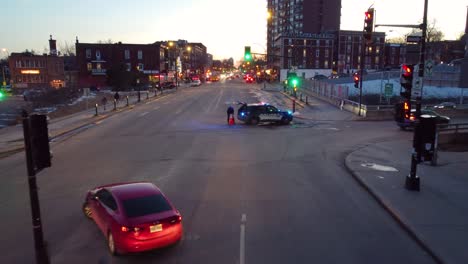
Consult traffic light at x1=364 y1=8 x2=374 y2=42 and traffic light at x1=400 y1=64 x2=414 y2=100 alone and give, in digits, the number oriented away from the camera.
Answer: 0

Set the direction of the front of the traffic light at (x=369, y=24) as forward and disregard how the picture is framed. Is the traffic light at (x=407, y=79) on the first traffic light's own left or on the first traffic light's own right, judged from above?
on the first traffic light's own left

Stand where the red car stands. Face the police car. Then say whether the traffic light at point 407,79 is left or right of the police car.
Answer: right

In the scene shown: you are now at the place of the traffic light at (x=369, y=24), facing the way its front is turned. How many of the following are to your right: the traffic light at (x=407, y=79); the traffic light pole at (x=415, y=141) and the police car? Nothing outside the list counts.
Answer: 1

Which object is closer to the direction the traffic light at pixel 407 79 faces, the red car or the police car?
the red car

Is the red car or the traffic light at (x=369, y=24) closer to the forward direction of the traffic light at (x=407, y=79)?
the red car

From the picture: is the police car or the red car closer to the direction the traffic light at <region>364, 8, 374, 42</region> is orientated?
the red car

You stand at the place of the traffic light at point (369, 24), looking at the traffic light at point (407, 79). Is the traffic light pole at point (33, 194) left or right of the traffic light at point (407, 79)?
right

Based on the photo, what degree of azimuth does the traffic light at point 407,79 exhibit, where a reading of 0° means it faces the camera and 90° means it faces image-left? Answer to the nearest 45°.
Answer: approximately 45°

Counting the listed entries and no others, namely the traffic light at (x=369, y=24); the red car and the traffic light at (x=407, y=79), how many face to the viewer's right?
0

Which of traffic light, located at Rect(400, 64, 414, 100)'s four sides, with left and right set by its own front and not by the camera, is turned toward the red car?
front

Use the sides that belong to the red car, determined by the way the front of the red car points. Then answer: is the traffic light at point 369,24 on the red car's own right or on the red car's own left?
on the red car's own right

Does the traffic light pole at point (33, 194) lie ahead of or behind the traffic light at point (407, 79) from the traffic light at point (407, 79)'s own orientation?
ahead

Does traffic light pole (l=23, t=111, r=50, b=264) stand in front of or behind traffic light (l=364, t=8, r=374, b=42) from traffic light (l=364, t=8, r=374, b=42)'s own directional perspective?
in front

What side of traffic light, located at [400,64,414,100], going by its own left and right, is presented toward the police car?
right

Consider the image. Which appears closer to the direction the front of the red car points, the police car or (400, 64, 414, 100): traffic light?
the police car

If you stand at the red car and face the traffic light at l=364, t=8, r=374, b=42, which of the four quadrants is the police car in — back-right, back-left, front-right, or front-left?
front-left

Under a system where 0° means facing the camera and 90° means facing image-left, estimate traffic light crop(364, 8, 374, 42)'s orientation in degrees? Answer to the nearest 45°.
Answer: approximately 45°
